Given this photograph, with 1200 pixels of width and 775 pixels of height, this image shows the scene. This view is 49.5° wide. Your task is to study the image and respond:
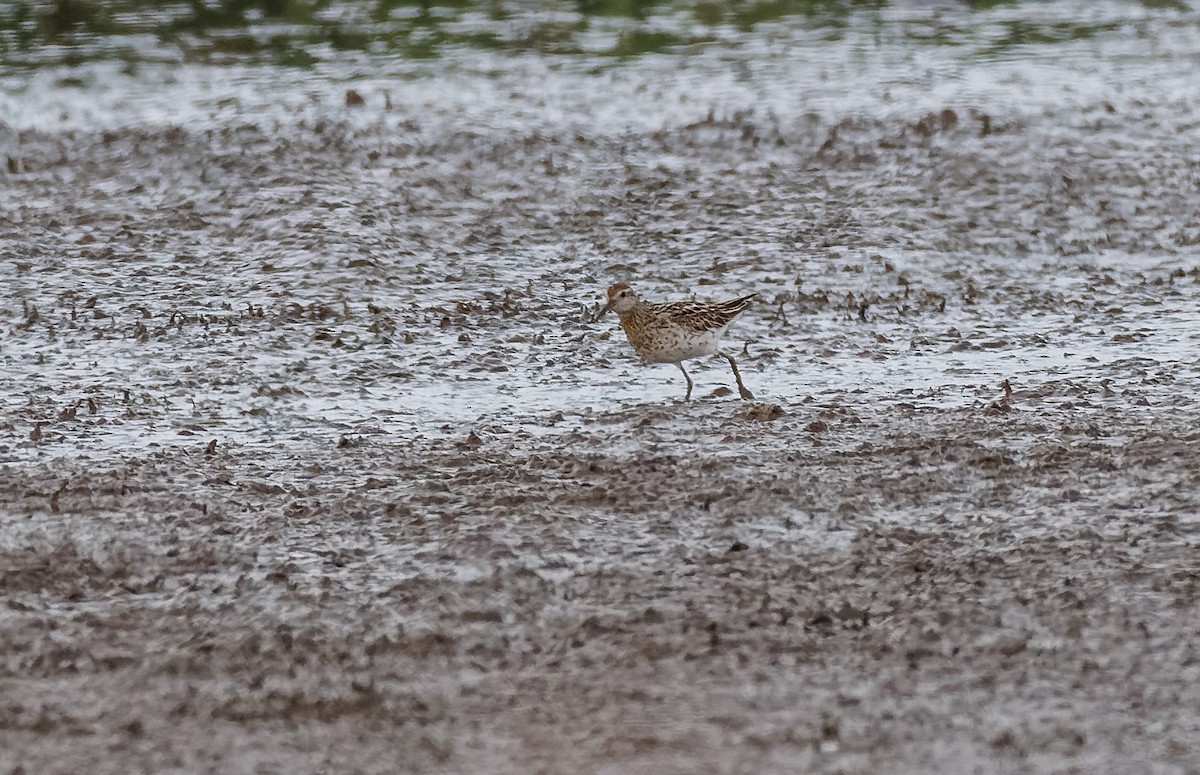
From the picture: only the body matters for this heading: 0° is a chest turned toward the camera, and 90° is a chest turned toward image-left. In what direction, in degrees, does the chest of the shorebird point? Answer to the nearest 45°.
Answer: approximately 90°
